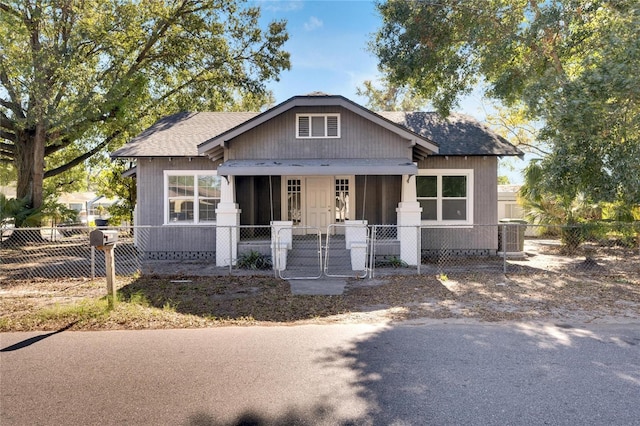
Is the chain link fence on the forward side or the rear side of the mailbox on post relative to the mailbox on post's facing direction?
on the rear side

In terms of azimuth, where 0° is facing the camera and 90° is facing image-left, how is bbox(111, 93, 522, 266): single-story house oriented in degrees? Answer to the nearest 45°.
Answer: approximately 0°

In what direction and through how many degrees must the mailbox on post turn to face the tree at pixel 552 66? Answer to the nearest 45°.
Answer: approximately 135° to its left

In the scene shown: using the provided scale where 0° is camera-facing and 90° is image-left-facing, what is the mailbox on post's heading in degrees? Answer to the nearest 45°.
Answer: approximately 45°

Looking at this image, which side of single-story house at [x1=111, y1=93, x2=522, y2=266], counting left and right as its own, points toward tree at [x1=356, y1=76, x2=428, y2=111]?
back

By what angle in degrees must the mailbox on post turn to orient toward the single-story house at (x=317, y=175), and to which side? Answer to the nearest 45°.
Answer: approximately 180°

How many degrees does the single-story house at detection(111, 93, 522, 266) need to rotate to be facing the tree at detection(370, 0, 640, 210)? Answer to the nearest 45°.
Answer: approximately 90° to its left
